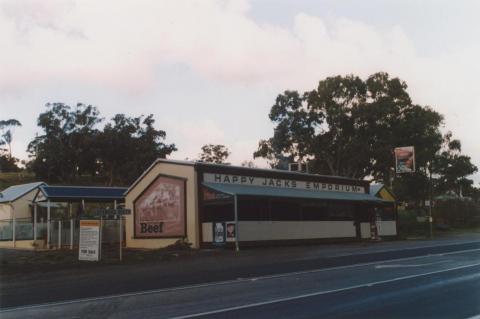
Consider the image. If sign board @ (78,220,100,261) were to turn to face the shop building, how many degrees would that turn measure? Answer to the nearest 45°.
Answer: approximately 135° to its left

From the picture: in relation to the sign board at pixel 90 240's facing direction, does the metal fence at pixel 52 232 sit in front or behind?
behind

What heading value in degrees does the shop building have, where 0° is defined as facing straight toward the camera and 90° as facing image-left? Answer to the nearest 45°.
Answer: approximately 315°

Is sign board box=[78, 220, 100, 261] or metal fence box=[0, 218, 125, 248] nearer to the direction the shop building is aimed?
the sign board

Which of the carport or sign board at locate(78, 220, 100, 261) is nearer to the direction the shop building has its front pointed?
the sign board

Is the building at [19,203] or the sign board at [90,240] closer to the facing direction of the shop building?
the sign board

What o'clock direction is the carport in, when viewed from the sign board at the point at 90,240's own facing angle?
The carport is roughly at 6 o'clock from the sign board.

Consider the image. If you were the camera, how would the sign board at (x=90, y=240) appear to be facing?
facing the viewer

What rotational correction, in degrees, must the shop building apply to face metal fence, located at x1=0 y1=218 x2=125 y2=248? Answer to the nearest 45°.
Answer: approximately 135° to its right

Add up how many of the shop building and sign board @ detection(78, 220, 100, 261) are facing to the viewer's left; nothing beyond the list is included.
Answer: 0
